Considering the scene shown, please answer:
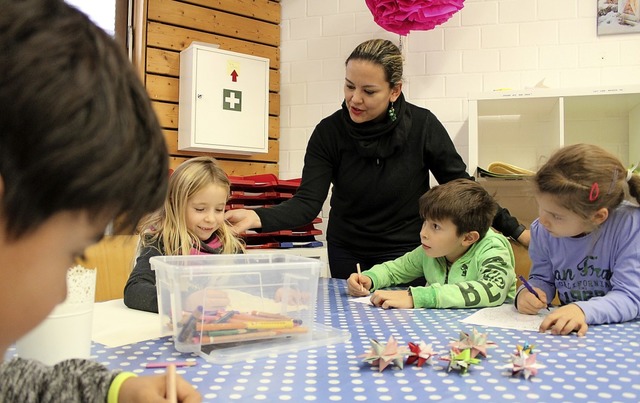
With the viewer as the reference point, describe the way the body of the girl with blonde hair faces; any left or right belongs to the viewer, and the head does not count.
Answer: facing the viewer and to the right of the viewer

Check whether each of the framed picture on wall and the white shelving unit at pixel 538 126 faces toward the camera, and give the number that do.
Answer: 2

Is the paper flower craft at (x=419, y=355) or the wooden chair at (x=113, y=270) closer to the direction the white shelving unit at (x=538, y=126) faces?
the paper flower craft

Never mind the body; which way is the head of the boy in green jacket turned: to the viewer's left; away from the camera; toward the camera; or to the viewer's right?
to the viewer's left

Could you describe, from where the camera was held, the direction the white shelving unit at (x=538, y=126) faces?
facing the viewer

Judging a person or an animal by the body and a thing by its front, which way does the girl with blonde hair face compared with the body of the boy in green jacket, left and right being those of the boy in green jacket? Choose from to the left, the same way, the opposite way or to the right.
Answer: to the left

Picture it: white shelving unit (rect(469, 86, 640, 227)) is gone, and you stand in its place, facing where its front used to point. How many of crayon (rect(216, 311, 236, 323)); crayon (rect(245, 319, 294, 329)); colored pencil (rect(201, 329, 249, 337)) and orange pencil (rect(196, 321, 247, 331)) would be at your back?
0

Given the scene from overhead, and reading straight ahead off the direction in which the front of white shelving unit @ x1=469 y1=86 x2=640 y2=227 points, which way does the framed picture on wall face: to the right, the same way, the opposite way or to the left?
the same way

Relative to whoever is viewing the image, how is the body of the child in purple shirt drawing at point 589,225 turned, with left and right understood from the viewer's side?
facing the viewer and to the left of the viewer

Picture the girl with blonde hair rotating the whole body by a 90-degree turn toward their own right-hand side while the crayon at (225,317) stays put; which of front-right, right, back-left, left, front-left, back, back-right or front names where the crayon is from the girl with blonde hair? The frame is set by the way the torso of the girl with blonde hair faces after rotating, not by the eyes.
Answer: front-left

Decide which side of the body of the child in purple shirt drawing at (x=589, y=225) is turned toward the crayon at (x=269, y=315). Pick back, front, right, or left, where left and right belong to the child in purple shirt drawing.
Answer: front

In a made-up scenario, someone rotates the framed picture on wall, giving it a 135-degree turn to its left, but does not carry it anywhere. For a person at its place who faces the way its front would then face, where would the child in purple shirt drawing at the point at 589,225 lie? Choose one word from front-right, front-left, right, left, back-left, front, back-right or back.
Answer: back-right

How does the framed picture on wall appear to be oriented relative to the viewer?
toward the camera

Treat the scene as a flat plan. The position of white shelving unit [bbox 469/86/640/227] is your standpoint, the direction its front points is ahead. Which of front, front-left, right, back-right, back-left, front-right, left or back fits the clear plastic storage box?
front
